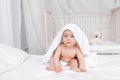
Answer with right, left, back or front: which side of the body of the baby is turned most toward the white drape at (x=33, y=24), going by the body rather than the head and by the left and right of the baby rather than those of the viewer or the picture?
back

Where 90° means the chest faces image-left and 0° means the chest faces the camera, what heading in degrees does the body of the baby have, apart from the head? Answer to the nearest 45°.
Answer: approximately 0°

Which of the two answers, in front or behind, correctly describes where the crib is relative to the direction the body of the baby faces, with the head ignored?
behind
